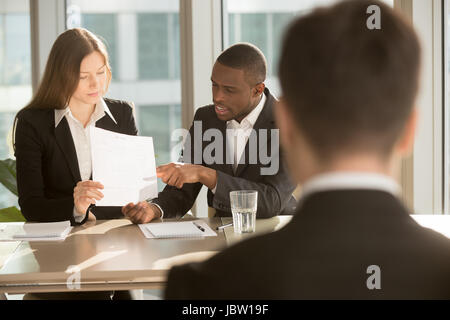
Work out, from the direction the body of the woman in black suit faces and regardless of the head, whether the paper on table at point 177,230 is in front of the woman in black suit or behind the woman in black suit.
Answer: in front

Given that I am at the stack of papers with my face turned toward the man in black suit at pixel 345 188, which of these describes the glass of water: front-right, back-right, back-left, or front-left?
front-left

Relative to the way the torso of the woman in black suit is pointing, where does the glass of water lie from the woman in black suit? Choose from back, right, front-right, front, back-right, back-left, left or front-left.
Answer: front

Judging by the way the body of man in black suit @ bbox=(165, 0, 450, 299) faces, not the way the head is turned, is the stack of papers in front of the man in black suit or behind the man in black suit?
in front

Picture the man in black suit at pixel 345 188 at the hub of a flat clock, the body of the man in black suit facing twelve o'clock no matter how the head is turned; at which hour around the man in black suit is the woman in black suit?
The woman in black suit is roughly at 11 o'clock from the man in black suit.

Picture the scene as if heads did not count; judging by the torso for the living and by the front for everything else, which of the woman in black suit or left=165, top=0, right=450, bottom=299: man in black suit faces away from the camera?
the man in black suit

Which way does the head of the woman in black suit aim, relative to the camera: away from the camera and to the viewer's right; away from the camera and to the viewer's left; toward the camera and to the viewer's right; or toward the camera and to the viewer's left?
toward the camera and to the viewer's right

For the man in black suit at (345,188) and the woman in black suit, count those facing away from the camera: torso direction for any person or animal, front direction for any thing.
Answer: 1

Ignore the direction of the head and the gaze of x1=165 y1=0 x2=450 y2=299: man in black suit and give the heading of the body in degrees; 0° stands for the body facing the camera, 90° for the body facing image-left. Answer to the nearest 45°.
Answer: approximately 180°
